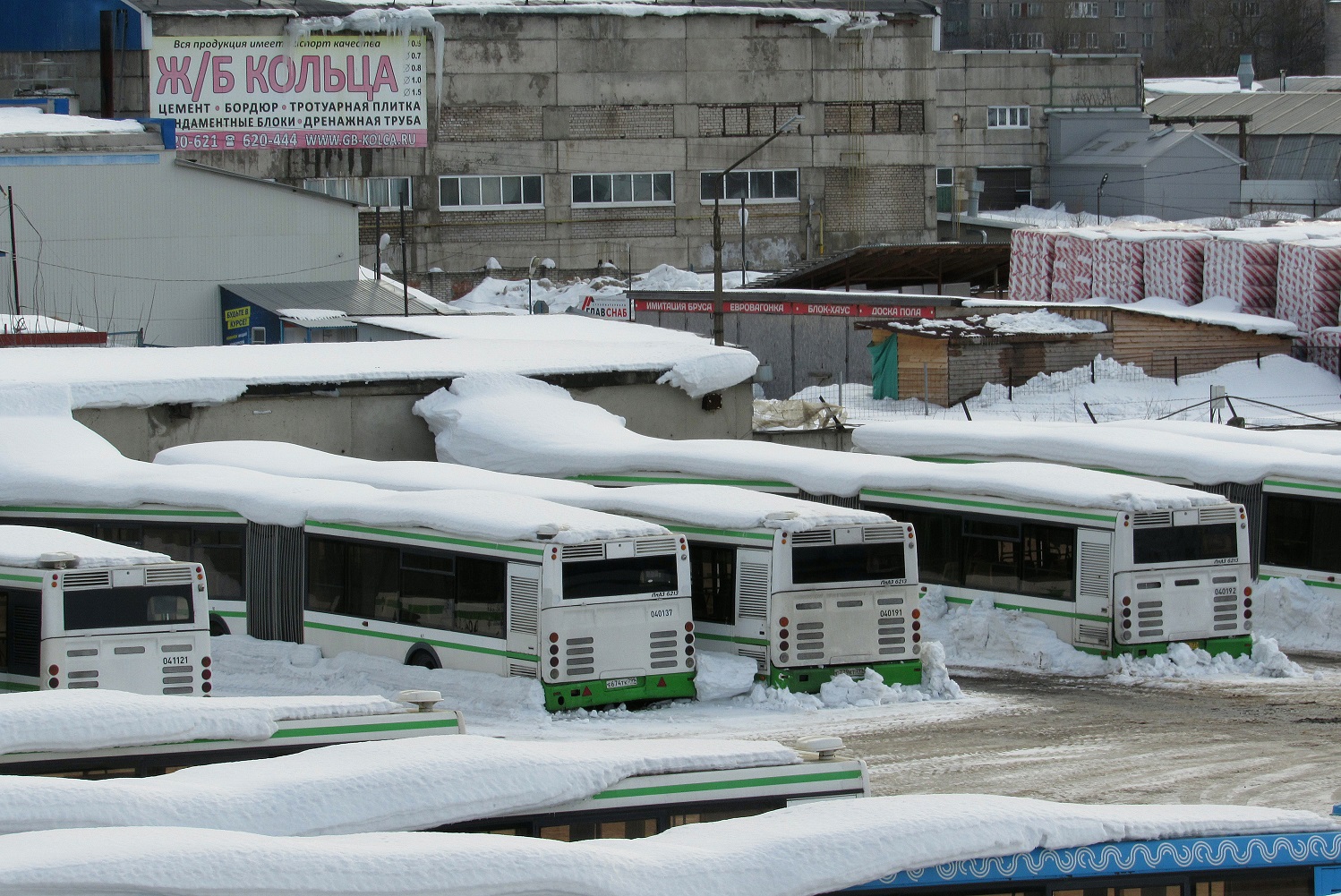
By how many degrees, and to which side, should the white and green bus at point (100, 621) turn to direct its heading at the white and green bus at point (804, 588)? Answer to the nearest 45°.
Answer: approximately 135° to its right

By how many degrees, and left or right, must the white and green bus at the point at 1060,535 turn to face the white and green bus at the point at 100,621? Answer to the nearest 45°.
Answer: approximately 90° to its left

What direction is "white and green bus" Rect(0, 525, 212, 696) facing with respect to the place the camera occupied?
facing away from the viewer and to the left of the viewer

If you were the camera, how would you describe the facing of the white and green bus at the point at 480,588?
facing away from the viewer and to the left of the viewer

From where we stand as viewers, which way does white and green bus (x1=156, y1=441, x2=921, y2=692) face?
facing away from the viewer and to the left of the viewer

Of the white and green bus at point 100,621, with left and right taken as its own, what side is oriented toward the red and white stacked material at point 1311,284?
right

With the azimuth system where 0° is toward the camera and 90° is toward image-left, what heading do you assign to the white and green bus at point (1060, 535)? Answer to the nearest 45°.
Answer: approximately 135°

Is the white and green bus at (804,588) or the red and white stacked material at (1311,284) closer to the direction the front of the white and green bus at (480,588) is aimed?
the red and white stacked material

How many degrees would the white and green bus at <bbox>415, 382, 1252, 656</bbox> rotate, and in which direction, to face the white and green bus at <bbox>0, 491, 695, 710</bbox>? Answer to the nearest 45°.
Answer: approximately 90° to its left

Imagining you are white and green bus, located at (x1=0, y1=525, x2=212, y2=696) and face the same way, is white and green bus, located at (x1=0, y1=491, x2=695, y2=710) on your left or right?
on your right
